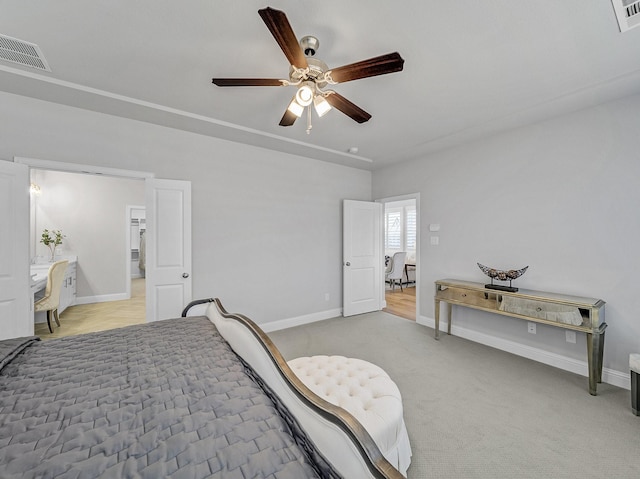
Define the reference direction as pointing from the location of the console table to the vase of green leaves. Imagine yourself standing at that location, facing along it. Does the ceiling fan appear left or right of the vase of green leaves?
left

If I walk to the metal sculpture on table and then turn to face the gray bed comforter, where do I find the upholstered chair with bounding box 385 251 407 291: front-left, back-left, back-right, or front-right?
back-right

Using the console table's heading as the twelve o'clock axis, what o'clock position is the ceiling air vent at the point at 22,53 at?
The ceiling air vent is roughly at 12 o'clock from the console table.

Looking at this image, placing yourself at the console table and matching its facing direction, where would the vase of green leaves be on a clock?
The vase of green leaves is roughly at 1 o'clock from the console table.

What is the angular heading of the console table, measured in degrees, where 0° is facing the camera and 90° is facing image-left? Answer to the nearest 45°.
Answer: approximately 45°

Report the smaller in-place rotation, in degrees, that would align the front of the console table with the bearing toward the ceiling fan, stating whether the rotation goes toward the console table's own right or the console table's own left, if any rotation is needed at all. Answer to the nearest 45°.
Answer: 0° — it already faces it
